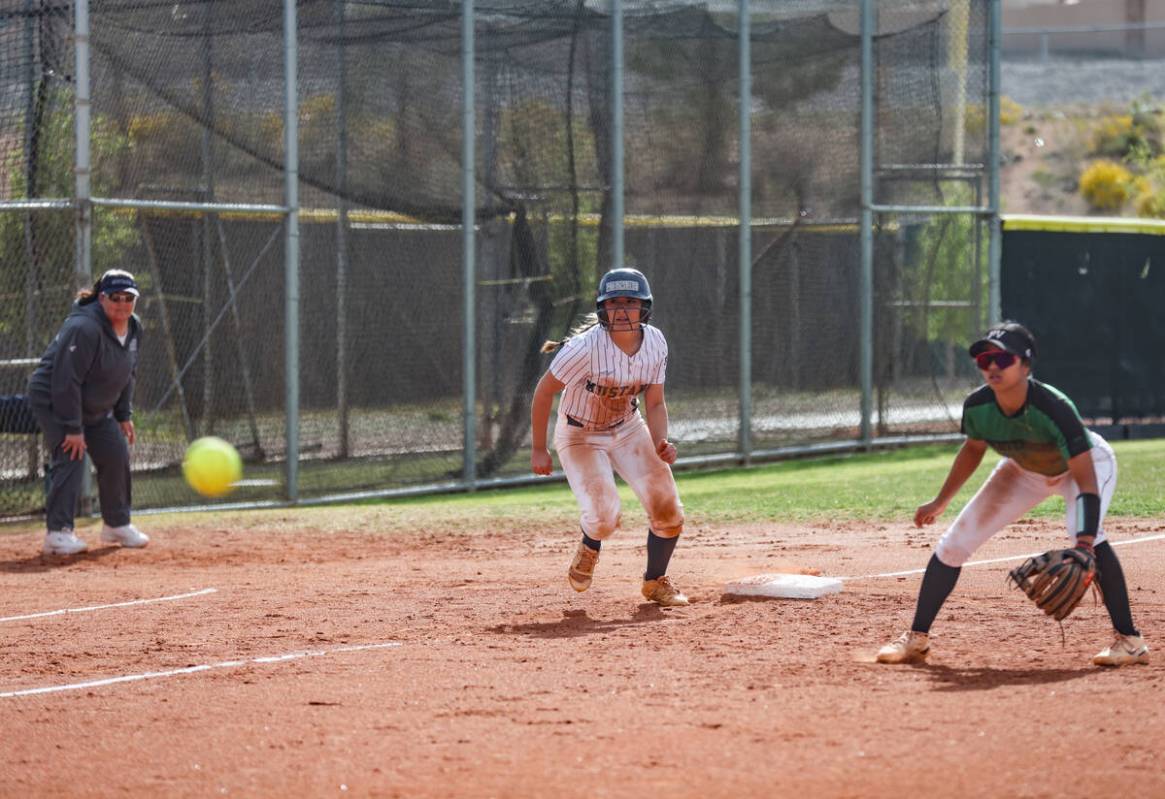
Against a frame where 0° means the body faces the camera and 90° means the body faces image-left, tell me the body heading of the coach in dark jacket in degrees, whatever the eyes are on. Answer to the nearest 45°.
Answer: approximately 315°

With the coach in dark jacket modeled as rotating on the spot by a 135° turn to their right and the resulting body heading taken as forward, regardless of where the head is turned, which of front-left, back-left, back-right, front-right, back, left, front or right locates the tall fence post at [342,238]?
back-right

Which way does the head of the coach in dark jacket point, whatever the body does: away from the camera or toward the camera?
toward the camera

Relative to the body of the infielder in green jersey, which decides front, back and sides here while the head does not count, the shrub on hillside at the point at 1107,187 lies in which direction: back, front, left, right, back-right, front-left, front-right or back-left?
back-right

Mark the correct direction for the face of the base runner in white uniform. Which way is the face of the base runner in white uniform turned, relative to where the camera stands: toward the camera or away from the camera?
toward the camera

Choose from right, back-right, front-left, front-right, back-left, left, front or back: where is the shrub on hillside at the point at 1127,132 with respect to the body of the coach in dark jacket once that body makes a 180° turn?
right

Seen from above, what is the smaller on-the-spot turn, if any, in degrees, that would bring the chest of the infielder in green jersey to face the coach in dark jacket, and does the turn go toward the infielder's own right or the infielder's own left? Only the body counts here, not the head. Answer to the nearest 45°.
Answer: approximately 90° to the infielder's own right

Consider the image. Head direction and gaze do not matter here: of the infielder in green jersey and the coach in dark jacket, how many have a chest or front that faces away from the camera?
0

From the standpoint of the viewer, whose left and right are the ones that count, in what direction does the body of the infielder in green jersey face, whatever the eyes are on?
facing the viewer and to the left of the viewer

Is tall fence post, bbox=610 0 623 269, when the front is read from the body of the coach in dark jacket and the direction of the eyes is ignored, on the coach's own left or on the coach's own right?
on the coach's own left
